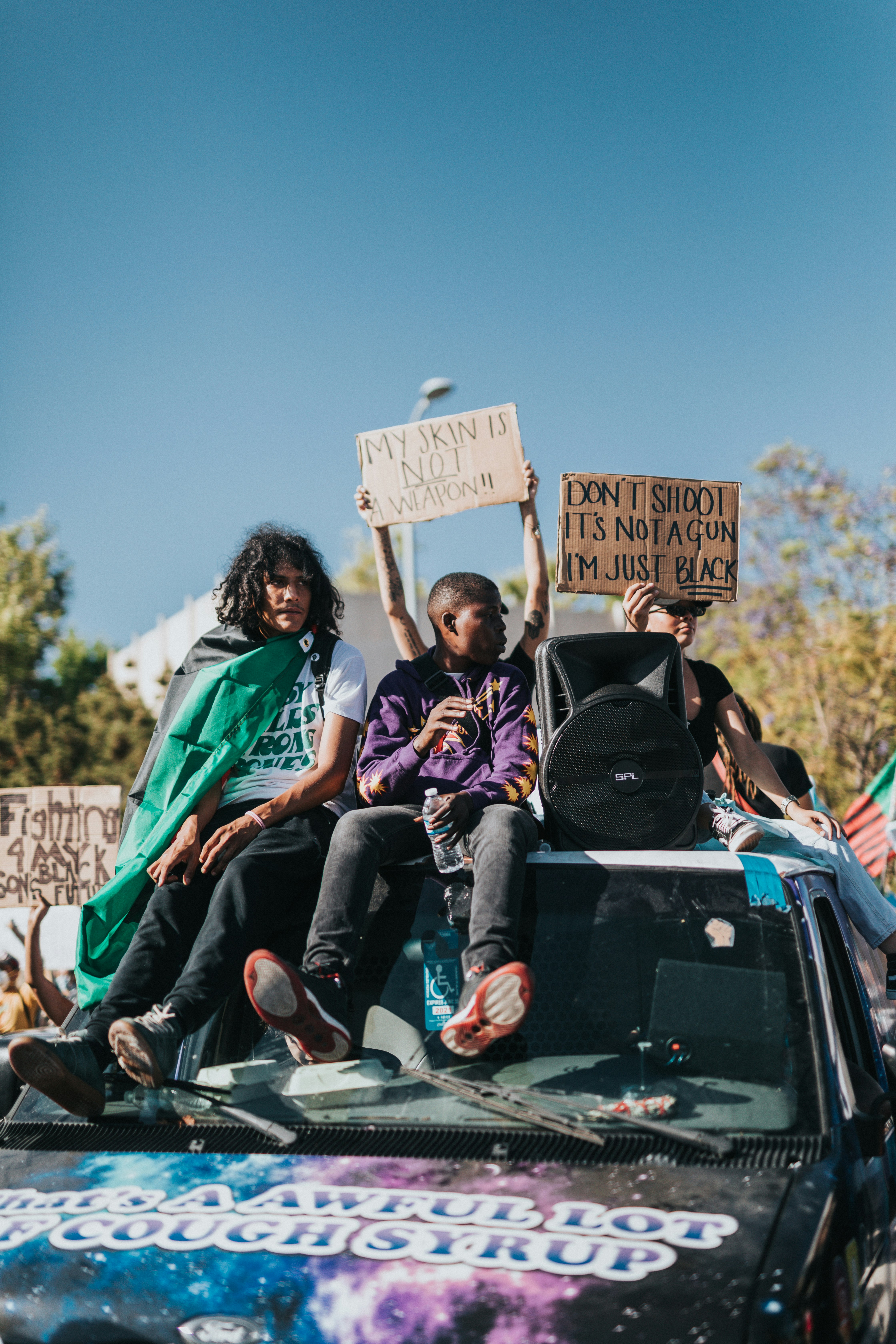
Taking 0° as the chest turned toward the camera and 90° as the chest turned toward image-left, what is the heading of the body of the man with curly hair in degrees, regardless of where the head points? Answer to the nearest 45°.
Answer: approximately 45°

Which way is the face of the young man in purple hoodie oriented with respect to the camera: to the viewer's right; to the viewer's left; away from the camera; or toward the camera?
to the viewer's right

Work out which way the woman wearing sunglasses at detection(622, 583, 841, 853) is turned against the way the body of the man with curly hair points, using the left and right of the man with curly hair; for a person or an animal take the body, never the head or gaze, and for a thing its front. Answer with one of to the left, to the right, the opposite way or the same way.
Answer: to the left

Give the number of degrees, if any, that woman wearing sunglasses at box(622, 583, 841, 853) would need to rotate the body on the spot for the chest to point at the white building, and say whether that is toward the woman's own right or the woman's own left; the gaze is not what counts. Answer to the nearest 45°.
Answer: approximately 135° to the woman's own left

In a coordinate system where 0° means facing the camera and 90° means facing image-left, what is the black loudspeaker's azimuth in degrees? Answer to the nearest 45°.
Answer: approximately 0°

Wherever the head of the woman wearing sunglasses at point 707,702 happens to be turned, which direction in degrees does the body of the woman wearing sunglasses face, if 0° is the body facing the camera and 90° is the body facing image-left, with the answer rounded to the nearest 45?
approximately 315°

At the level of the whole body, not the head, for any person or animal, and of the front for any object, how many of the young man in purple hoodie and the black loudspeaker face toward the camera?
2

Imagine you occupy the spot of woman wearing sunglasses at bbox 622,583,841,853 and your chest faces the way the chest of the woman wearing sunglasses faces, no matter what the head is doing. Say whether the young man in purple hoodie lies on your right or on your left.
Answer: on your right

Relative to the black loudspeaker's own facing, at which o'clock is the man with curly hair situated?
The man with curly hair is roughly at 3 o'clock from the black loudspeaker.

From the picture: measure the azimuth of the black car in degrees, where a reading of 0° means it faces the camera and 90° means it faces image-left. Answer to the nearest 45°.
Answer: approximately 45°

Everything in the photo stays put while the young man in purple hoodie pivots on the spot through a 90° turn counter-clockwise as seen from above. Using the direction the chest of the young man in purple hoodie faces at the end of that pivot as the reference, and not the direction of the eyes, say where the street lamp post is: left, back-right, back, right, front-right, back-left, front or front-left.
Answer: left

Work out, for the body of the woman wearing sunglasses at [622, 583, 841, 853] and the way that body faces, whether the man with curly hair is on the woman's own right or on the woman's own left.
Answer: on the woman's own right
